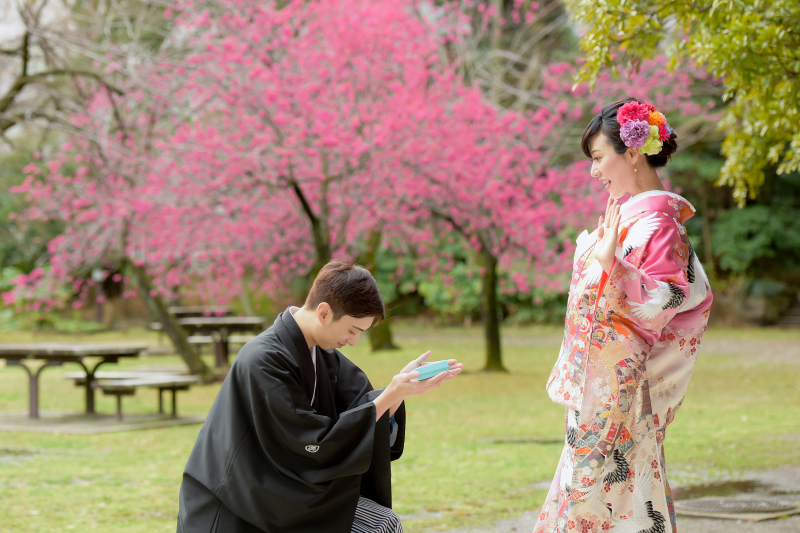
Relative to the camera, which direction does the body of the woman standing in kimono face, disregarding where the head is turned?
to the viewer's left

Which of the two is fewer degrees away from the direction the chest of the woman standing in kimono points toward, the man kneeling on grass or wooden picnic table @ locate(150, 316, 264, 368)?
the man kneeling on grass

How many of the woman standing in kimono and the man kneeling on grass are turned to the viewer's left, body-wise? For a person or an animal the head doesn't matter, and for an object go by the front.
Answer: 1

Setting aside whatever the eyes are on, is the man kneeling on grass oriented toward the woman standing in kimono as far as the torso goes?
yes

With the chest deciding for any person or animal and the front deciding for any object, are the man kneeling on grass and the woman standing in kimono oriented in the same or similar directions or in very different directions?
very different directions

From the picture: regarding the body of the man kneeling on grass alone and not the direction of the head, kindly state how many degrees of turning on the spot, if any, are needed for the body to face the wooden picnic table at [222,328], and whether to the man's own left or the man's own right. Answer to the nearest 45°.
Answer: approximately 90° to the man's own left

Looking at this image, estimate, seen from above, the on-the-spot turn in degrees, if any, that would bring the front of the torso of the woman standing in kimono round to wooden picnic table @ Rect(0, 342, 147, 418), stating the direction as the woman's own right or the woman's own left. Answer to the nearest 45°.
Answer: approximately 45° to the woman's own right

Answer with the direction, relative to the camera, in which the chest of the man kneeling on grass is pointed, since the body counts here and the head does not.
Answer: to the viewer's right

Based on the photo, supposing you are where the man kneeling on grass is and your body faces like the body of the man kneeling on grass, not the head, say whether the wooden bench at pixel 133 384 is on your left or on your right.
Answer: on your left

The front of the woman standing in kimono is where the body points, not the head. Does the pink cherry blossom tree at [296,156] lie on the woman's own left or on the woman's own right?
on the woman's own right
